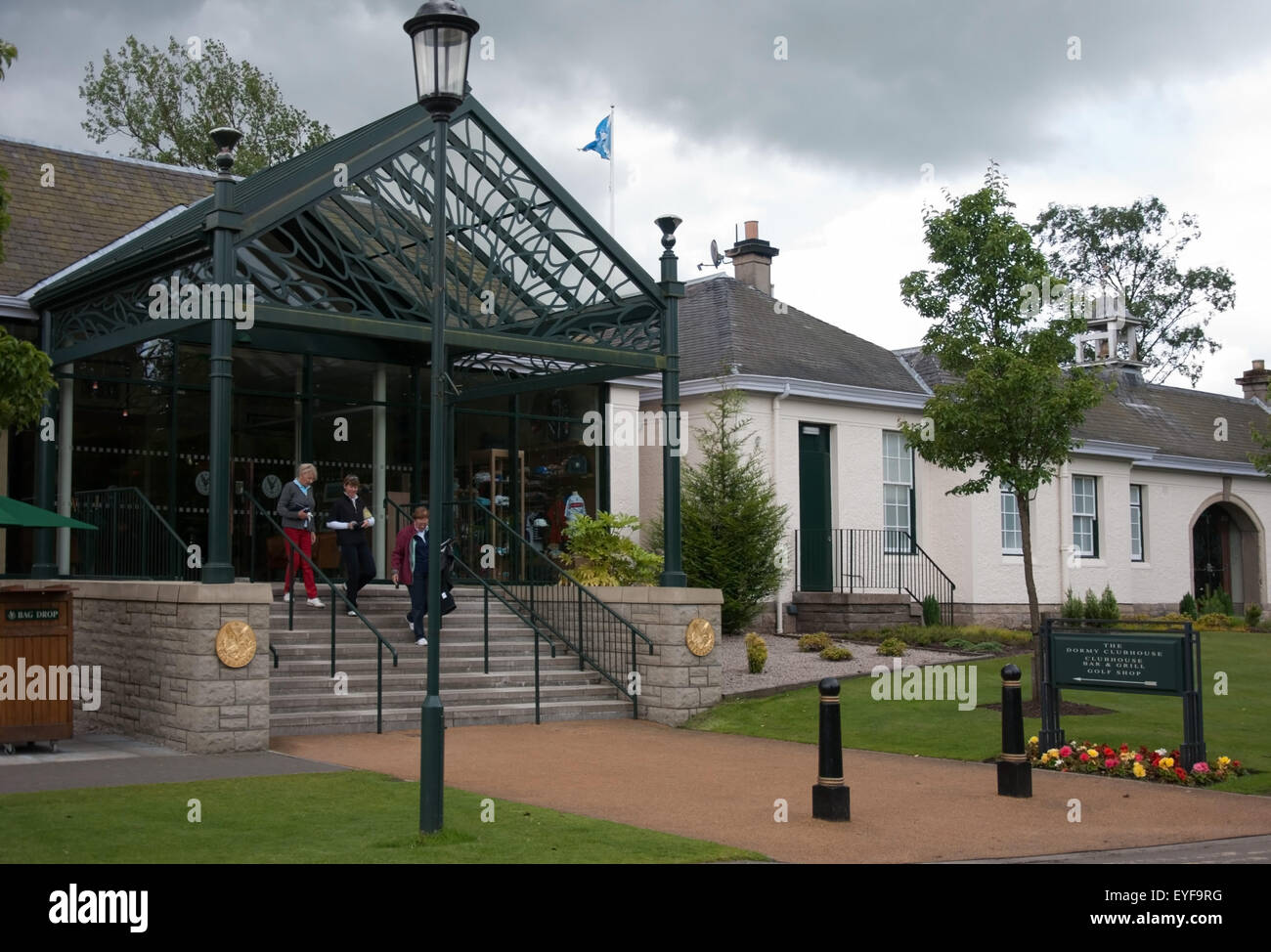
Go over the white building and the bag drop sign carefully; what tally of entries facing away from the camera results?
0

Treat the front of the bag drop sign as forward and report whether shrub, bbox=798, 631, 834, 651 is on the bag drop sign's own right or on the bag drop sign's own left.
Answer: on the bag drop sign's own left

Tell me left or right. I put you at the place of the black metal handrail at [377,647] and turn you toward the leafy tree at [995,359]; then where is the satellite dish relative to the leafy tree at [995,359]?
left

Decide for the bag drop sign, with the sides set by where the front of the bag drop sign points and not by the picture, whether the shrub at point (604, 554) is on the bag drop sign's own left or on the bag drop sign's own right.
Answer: on the bag drop sign's own left

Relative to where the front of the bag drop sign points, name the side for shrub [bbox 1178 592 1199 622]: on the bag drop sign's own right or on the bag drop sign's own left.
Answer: on the bag drop sign's own left

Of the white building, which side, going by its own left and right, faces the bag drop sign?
right

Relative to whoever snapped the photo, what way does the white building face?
facing the viewer and to the right of the viewer

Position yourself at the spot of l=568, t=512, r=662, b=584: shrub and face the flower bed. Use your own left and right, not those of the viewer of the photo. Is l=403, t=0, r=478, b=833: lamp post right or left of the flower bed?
right

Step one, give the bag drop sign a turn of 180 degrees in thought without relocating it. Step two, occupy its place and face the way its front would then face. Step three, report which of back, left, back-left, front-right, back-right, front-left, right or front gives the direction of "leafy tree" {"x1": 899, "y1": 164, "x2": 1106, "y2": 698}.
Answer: right

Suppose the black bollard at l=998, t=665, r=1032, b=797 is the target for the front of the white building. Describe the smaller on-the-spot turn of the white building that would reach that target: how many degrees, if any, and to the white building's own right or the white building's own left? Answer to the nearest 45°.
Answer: approximately 45° to the white building's own right

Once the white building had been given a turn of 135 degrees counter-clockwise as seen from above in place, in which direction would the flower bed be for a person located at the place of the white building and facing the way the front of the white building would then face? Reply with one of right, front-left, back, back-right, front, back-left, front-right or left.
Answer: back

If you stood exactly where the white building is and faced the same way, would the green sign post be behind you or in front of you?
in front

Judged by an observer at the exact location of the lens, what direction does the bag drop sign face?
facing the viewer

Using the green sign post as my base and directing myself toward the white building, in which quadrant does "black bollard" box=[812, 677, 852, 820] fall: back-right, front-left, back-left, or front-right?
back-left
